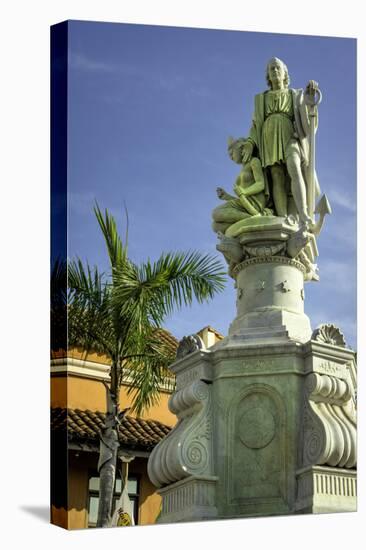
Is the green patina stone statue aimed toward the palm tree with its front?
no

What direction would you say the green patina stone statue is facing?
toward the camera
